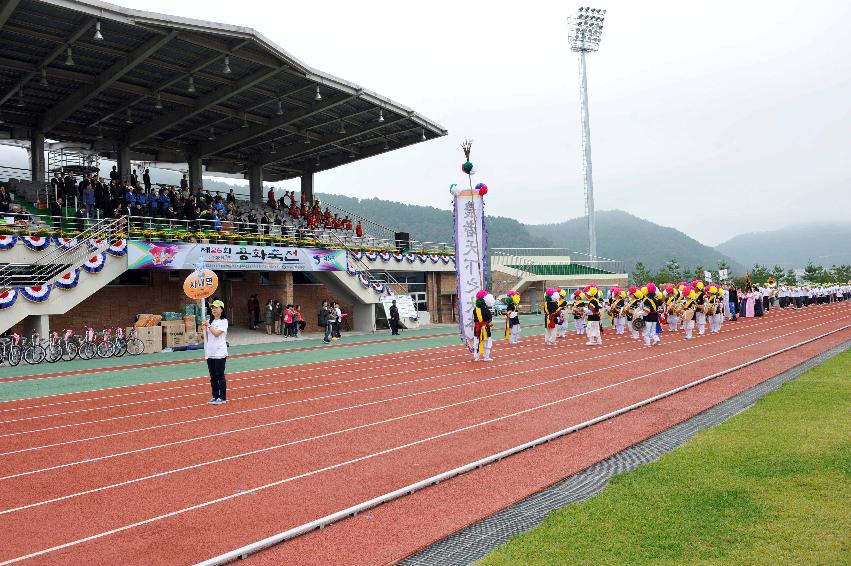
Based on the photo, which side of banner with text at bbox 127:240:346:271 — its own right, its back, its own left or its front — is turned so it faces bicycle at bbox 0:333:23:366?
right

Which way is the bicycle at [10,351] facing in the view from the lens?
facing the viewer and to the right of the viewer

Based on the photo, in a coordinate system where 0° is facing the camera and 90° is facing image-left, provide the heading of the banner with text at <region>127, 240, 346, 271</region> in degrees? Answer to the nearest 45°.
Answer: approximately 315°

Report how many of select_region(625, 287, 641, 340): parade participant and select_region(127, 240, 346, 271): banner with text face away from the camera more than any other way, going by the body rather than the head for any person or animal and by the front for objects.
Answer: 0

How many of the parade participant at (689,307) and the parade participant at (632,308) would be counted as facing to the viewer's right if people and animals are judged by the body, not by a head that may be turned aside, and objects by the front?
0

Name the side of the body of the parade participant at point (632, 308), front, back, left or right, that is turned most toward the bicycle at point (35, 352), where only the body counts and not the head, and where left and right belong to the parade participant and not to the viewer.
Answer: front

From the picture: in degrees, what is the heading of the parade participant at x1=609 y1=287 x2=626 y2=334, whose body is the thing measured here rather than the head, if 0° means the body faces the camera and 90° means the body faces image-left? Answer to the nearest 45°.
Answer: approximately 45°

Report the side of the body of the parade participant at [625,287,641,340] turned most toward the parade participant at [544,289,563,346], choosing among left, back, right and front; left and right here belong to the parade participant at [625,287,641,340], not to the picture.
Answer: front

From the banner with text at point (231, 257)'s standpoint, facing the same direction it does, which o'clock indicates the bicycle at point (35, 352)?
The bicycle is roughly at 3 o'clock from the banner with text.

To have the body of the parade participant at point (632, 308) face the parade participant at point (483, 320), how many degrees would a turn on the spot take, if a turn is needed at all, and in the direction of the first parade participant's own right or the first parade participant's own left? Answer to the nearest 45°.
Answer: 0° — they already face them
